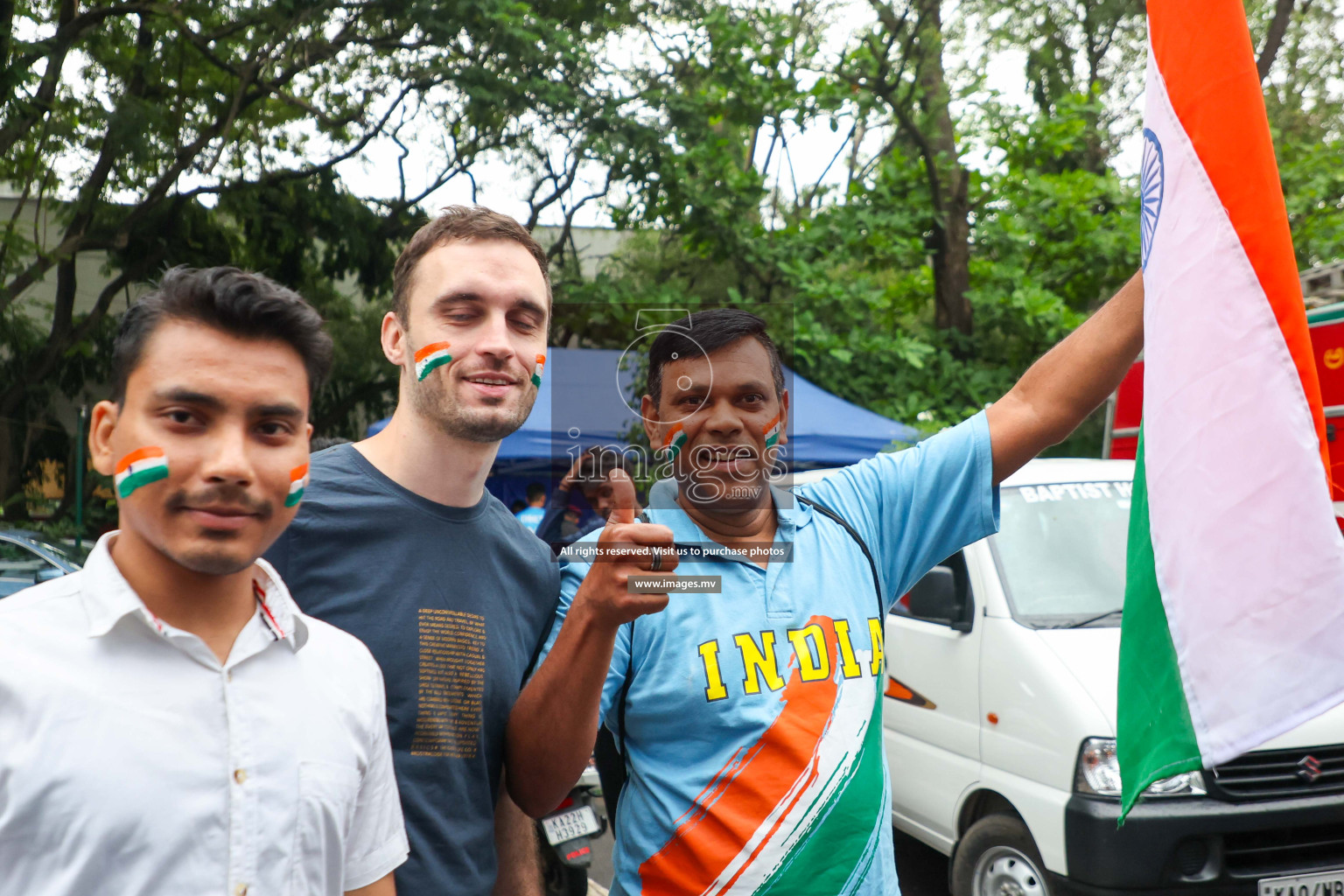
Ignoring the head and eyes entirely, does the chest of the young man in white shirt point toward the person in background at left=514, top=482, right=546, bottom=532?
no

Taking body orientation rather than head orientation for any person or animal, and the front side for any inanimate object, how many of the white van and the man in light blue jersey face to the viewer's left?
0

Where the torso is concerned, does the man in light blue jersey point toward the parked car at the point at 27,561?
no

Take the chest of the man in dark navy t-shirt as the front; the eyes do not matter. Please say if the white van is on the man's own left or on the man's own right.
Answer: on the man's own left

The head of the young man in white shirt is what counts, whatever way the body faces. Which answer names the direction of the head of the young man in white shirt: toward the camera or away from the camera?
toward the camera

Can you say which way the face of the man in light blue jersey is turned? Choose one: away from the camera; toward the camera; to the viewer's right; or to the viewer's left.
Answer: toward the camera

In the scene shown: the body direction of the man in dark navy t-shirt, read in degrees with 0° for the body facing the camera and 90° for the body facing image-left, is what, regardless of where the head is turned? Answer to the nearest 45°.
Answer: approximately 315°

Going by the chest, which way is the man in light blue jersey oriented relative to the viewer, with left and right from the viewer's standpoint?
facing the viewer

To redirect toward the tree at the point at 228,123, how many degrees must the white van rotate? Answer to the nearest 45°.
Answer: approximately 180°

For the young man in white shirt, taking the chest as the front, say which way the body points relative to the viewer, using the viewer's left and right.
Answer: facing the viewer and to the right of the viewer
